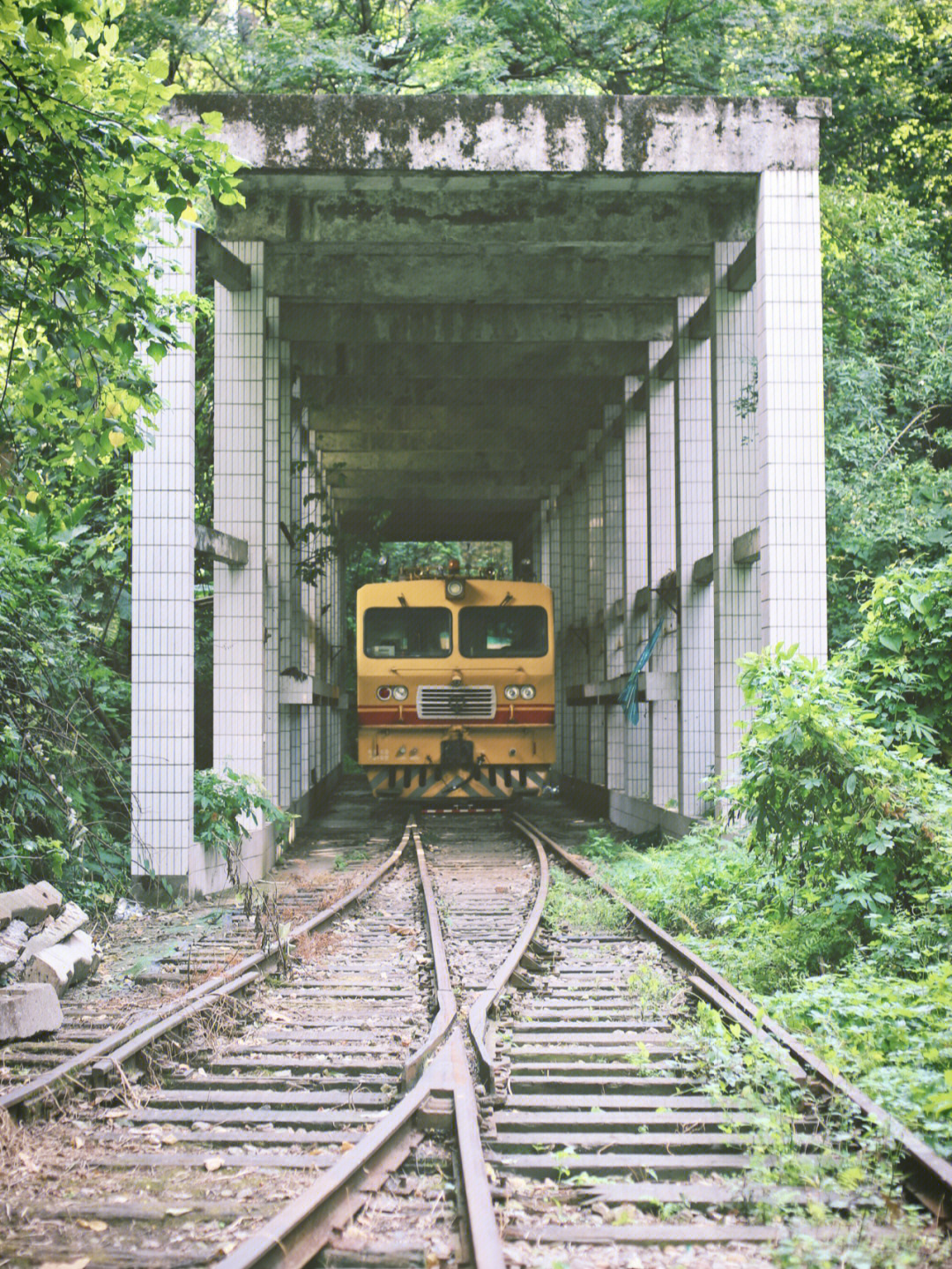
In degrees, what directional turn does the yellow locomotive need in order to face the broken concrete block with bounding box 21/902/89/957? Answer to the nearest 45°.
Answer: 0° — it already faces it

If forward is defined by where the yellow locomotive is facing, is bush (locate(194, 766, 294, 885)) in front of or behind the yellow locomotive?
in front

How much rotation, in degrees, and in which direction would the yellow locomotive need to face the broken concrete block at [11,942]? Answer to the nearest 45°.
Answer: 0° — it already faces it

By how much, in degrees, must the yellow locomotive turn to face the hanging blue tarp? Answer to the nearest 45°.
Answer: approximately 45° to its left

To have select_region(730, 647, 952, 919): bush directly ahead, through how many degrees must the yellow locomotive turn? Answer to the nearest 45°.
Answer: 0° — it already faces it

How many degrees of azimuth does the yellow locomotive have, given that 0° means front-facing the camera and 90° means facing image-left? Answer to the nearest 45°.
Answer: approximately 0°

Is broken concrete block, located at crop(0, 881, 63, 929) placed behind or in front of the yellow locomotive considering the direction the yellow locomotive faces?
in front

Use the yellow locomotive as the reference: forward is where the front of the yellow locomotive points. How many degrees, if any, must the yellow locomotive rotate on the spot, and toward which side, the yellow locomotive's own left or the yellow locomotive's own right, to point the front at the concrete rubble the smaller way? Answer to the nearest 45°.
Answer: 0° — it already faces it

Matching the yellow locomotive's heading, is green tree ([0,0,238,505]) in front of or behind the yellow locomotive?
in front
